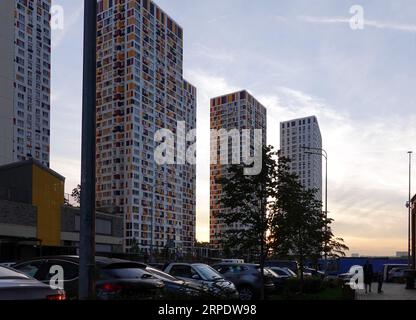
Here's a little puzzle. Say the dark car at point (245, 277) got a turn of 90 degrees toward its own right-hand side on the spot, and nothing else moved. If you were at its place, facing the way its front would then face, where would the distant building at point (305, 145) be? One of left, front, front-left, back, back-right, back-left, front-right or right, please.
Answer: back-right

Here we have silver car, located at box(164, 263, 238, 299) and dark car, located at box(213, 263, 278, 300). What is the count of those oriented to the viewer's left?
0

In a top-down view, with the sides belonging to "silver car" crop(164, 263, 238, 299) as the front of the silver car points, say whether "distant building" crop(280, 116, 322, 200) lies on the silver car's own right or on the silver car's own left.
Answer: on the silver car's own left

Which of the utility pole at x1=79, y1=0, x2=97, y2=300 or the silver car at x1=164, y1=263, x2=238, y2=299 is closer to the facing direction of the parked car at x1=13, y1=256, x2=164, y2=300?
the silver car

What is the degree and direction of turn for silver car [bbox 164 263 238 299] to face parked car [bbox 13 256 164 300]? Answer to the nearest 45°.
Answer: approximately 45° to its right

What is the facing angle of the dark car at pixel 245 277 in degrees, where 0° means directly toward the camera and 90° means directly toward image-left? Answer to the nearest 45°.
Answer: approximately 315°

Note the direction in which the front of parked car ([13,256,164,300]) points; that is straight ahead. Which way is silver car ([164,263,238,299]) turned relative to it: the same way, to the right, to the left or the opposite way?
the opposite way
